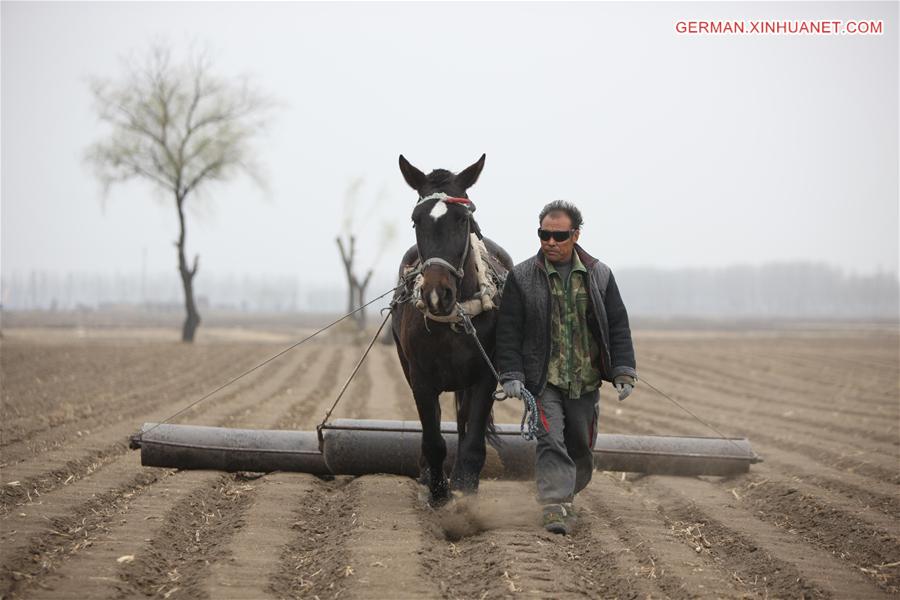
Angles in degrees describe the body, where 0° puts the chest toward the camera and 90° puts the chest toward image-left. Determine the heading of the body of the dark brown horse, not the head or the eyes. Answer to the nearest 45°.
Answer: approximately 0°

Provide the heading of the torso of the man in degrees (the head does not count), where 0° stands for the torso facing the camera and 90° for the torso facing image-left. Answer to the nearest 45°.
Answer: approximately 0°

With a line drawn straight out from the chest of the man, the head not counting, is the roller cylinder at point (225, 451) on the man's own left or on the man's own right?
on the man's own right

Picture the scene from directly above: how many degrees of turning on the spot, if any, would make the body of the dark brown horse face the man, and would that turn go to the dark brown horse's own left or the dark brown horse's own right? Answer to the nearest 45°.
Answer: approximately 90° to the dark brown horse's own left

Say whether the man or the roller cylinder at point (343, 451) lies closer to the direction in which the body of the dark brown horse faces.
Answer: the man

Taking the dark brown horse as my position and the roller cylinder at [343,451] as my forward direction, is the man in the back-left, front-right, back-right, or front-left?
back-right

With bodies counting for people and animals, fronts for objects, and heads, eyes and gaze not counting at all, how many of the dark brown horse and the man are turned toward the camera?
2

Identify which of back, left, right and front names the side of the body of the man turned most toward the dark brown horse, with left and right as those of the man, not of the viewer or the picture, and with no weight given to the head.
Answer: right
